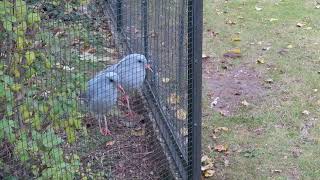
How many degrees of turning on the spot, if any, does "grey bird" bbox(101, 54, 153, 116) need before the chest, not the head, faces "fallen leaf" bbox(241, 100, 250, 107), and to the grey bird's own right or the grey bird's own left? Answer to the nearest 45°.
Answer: approximately 45° to the grey bird's own left

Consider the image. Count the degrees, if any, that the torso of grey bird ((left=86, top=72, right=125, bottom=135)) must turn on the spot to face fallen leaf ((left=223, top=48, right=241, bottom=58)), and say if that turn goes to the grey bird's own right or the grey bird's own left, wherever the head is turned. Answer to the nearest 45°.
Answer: approximately 90° to the grey bird's own left

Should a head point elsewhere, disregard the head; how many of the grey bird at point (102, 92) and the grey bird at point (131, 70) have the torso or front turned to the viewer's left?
0

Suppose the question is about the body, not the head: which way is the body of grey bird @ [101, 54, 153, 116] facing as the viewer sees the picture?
to the viewer's right

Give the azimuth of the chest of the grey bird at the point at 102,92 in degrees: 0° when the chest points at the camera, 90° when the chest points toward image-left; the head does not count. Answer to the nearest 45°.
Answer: approximately 315°
